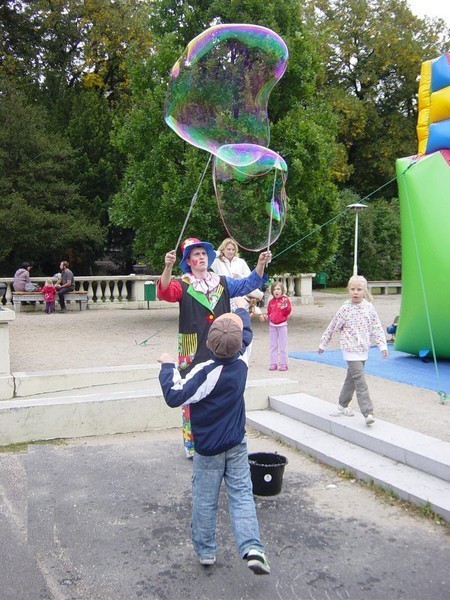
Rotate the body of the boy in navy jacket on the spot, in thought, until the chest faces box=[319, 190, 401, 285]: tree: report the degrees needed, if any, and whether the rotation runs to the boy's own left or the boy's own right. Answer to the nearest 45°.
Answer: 0° — they already face it

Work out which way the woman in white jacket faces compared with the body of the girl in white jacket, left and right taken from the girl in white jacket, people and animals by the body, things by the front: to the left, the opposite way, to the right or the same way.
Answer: the same way

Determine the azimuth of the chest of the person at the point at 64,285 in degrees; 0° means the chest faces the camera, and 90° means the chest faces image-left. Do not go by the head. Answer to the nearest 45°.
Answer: approximately 90°

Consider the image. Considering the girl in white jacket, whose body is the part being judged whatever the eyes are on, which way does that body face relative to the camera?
toward the camera

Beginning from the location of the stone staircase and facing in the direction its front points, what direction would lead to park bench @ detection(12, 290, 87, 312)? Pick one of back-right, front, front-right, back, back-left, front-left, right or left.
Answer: right

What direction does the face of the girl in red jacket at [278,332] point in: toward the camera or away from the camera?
toward the camera

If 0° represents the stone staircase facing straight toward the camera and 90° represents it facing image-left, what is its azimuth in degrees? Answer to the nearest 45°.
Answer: approximately 45°

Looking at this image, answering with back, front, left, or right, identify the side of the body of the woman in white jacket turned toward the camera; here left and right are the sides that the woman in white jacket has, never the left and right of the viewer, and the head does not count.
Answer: front

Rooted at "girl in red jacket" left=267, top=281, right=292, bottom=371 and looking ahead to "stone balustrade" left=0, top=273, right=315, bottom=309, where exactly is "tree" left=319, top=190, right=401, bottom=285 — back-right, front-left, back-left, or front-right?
front-right

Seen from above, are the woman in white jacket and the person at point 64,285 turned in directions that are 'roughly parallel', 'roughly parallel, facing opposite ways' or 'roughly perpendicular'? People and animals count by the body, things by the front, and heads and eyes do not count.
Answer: roughly perpendicular

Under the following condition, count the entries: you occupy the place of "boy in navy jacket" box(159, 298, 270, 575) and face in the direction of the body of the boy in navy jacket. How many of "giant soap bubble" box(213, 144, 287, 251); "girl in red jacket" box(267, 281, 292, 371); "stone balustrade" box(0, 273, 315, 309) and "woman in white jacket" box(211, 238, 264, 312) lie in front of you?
4

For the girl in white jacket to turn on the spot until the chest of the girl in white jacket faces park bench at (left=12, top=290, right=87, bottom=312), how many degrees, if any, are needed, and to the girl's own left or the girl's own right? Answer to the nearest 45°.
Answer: approximately 135° to the girl's own right

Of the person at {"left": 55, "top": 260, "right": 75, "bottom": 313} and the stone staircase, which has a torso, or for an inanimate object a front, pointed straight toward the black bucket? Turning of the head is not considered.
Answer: the stone staircase

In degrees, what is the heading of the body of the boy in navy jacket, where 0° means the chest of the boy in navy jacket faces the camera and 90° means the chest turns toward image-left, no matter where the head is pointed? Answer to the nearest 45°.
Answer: approximately 180°

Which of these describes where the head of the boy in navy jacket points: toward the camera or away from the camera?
away from the camera
